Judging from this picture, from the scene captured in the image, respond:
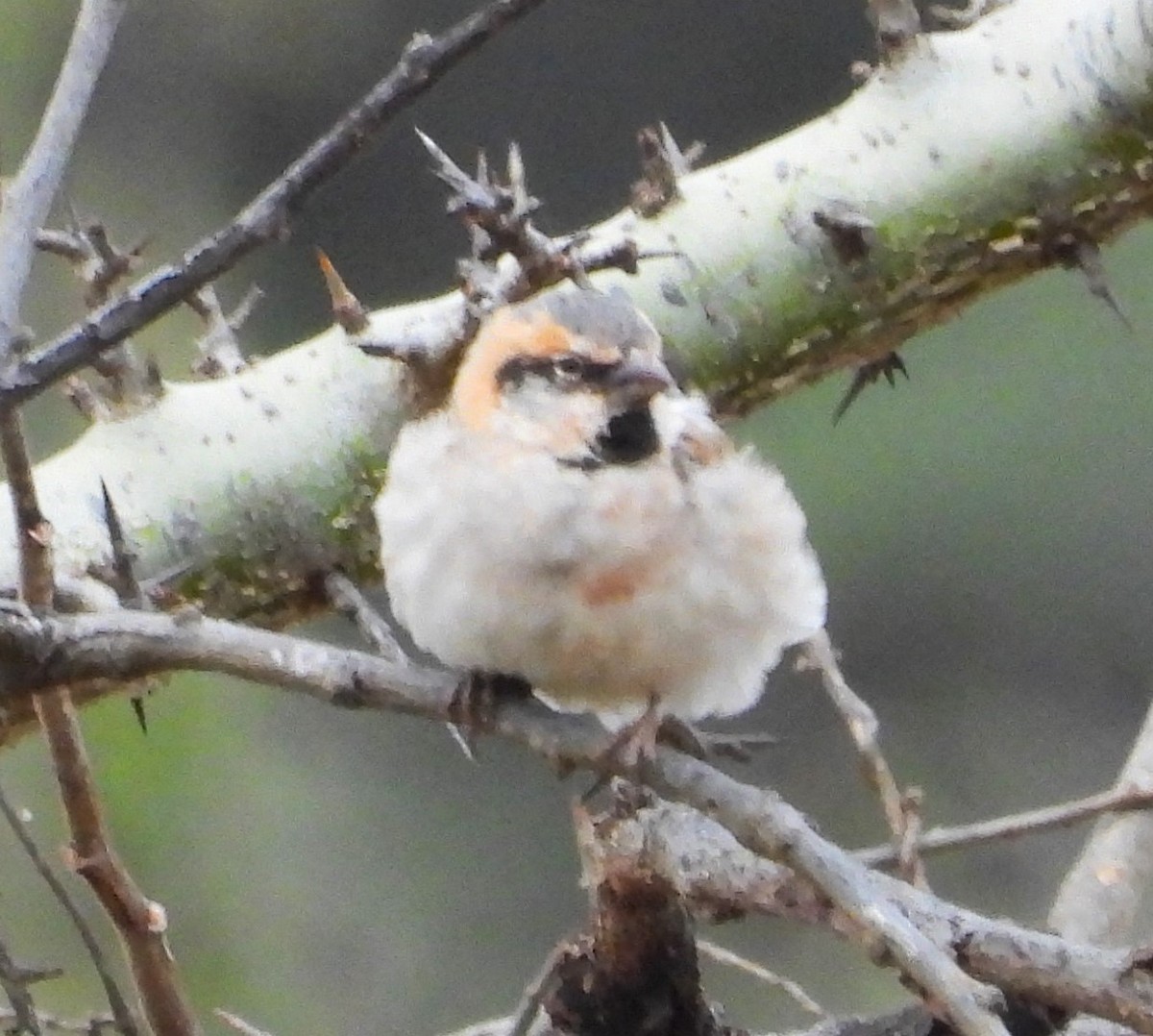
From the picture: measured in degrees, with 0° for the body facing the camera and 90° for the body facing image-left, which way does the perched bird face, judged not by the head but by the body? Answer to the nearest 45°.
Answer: approximately 0°
